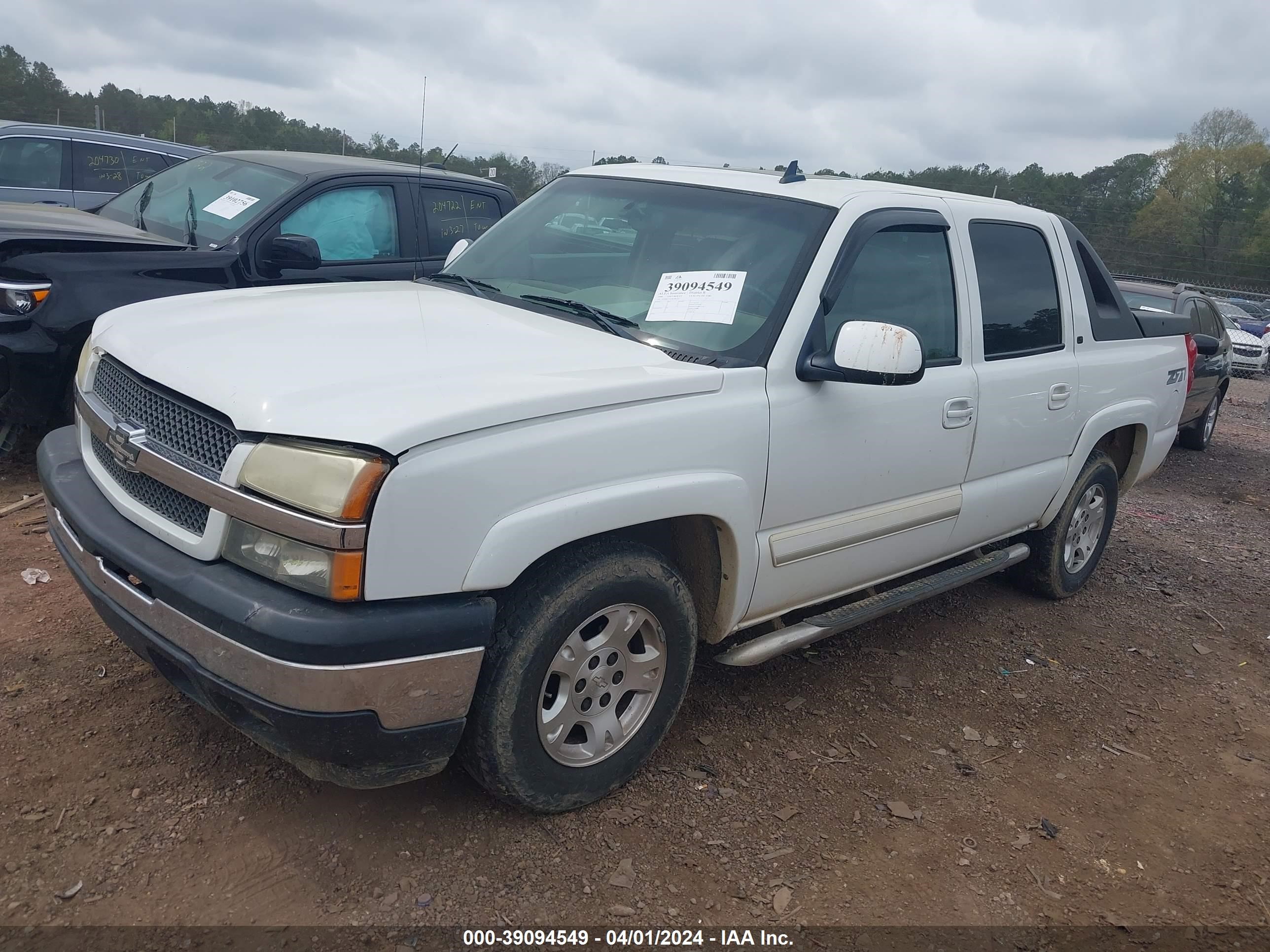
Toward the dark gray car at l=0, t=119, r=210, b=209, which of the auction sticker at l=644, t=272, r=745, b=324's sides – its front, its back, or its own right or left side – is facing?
right

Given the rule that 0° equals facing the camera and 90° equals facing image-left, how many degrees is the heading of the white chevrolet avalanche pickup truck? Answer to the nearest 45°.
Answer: approximately 45°

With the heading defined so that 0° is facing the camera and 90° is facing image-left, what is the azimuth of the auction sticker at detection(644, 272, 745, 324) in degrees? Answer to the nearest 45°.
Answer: approximately 45°

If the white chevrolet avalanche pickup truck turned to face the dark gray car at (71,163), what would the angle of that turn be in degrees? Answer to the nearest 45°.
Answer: approximately 90° to its right

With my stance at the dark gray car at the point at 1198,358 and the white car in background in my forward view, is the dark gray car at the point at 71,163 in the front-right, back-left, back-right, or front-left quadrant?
back-left

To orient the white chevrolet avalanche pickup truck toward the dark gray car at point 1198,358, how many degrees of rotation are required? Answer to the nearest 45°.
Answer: approximately 180°

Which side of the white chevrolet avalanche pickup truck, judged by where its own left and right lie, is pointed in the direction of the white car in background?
back

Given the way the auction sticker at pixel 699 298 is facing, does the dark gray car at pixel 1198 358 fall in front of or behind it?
behind
